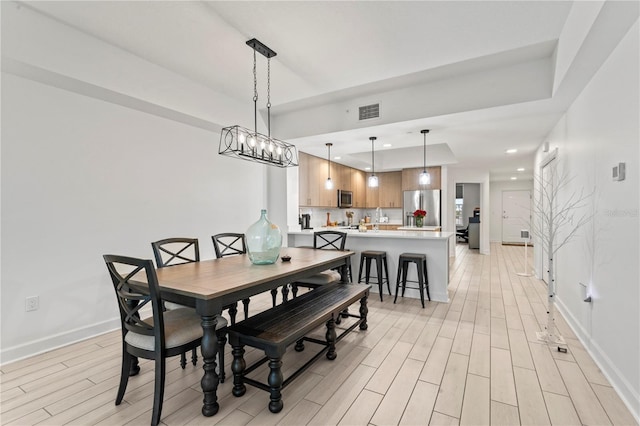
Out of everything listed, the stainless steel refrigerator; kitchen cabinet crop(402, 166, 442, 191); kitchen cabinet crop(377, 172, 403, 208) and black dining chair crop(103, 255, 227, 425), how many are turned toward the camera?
3

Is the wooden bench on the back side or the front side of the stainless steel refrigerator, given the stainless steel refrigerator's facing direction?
on the front side

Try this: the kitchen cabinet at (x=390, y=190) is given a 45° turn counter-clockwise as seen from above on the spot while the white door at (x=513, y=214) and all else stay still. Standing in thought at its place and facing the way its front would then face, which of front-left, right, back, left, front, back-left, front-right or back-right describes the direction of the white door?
left

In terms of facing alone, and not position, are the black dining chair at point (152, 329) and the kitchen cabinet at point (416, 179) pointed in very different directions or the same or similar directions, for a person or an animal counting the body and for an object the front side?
very different directions

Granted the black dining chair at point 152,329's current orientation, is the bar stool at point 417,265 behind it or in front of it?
in front

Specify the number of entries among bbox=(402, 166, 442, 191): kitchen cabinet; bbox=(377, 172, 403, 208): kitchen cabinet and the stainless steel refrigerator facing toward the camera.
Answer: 3

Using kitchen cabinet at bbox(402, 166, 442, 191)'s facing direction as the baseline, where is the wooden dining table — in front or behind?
in front

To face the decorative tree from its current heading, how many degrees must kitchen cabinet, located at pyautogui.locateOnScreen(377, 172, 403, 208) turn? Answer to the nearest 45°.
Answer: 0° — it already faces it

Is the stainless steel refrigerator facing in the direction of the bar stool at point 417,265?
yes

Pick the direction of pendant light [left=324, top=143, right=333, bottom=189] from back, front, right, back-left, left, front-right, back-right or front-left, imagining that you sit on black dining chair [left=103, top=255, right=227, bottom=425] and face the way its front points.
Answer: front

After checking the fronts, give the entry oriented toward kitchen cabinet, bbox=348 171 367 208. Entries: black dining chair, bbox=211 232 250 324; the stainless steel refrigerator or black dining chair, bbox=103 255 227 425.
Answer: black dining chair, bbox=103 255 227 425

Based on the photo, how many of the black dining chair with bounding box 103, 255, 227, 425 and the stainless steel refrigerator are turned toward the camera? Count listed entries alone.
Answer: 1
